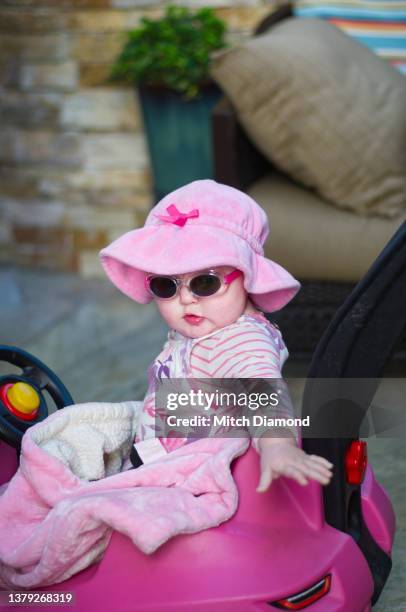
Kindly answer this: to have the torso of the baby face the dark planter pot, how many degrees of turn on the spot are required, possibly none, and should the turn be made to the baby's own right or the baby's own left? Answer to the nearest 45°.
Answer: approximately 135° to the baby's own right

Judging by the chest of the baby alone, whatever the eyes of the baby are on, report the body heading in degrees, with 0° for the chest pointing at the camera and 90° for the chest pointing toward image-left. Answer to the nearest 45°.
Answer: approximately 45°

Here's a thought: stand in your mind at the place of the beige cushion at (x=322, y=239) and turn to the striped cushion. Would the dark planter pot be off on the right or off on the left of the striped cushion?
left

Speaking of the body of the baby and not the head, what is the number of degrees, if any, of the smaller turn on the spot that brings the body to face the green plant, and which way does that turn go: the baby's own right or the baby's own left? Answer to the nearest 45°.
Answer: approximately 135° to the baby's own right
